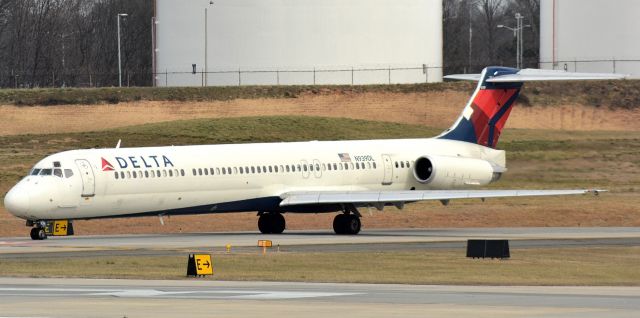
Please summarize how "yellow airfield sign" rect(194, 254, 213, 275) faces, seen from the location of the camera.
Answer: facing the viewer
